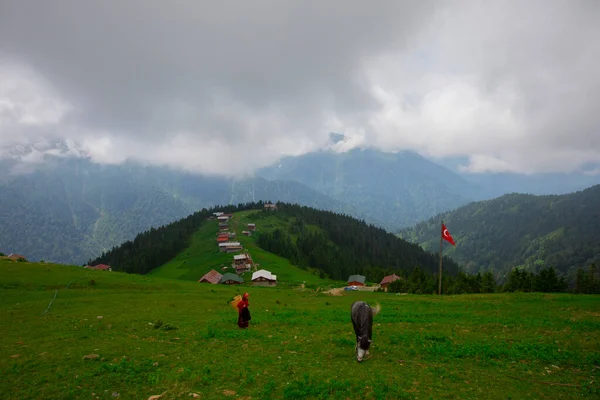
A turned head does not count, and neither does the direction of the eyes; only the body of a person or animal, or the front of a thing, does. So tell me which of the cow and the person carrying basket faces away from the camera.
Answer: the person carrying basket

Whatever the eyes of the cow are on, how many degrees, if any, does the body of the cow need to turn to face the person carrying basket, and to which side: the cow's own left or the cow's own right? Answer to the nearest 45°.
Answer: approximately 135° to the cow's own right
